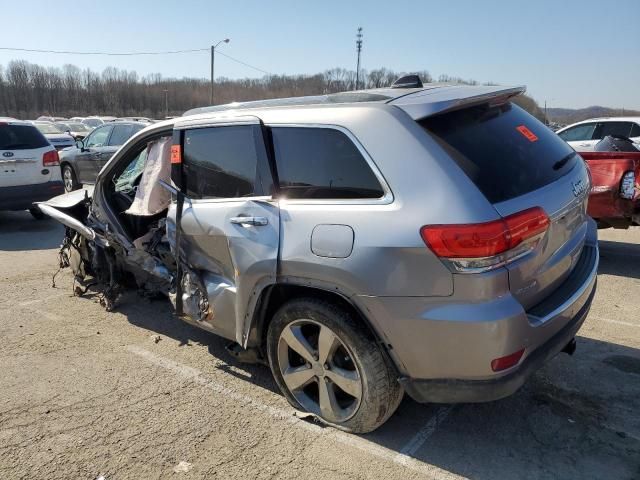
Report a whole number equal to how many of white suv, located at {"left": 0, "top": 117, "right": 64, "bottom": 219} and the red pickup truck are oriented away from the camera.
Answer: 2

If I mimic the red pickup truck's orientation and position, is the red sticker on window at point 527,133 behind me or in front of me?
behind

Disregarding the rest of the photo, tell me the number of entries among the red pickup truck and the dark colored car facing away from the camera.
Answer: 1

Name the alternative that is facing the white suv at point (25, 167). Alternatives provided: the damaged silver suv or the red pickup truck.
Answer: the damaged silver suv

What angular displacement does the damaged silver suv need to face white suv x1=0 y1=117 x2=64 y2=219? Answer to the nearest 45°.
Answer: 0° — it already faces it

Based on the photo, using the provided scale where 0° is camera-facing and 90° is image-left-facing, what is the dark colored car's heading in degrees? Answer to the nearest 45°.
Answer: approximately 45°

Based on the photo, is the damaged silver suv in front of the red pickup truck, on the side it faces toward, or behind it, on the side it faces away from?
behind

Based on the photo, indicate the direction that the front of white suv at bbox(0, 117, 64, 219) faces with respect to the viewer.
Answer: facing away from the viewer

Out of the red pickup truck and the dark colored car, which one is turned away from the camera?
the red pickup truck

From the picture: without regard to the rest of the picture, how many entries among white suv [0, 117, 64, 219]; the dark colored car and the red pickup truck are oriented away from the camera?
2

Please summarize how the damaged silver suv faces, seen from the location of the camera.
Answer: facing away from the viewer and to the left of the viewer

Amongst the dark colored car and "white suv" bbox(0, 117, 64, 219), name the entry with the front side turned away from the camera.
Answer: the white suv

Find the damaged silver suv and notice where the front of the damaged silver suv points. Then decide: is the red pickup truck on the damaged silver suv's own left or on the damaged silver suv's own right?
on the damaged silver suv's own right

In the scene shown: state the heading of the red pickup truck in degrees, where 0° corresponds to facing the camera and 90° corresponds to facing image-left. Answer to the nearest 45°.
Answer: approximately 180°

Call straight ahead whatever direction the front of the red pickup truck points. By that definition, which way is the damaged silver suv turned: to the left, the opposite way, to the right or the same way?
to the left
